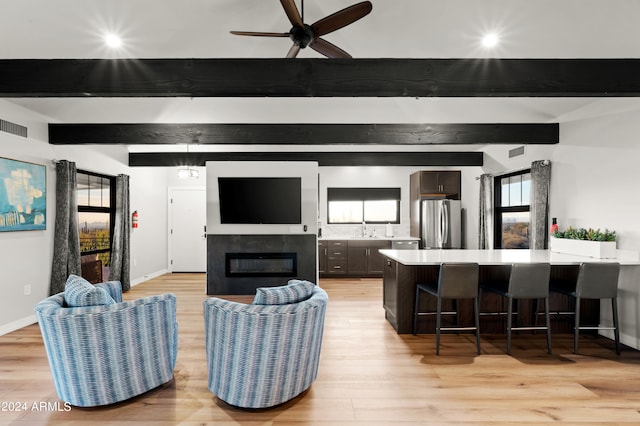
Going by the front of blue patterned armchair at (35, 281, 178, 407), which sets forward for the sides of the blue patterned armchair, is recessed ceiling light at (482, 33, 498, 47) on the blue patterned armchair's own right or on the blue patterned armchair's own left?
on the blue patterned armchair's own right

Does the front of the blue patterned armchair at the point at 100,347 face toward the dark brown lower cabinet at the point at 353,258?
yes

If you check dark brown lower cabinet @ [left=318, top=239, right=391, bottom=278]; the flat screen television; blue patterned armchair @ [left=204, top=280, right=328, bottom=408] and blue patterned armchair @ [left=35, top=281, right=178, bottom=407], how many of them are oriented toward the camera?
2

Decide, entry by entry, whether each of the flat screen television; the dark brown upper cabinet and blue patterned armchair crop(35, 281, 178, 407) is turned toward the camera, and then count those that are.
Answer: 2

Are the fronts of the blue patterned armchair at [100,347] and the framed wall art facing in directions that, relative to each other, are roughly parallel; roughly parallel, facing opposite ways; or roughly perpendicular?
roughly perpendicular

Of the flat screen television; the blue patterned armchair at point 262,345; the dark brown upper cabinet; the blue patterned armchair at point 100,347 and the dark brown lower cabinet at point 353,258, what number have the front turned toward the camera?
3

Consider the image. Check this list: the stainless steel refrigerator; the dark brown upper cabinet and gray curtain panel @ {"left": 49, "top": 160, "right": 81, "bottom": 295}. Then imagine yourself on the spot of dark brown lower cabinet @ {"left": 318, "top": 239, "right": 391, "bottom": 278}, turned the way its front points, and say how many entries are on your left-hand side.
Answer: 2

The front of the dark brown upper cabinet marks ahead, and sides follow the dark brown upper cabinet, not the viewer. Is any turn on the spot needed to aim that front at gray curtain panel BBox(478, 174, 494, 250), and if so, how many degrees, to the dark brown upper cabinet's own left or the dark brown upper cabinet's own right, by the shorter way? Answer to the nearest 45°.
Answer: approximately 45° to the dark brown upper cabinet's own left

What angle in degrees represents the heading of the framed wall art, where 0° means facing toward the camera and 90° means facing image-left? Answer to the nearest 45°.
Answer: approximately 315°

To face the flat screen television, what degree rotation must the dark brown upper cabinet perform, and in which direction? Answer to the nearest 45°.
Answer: approximately 45° to its right
